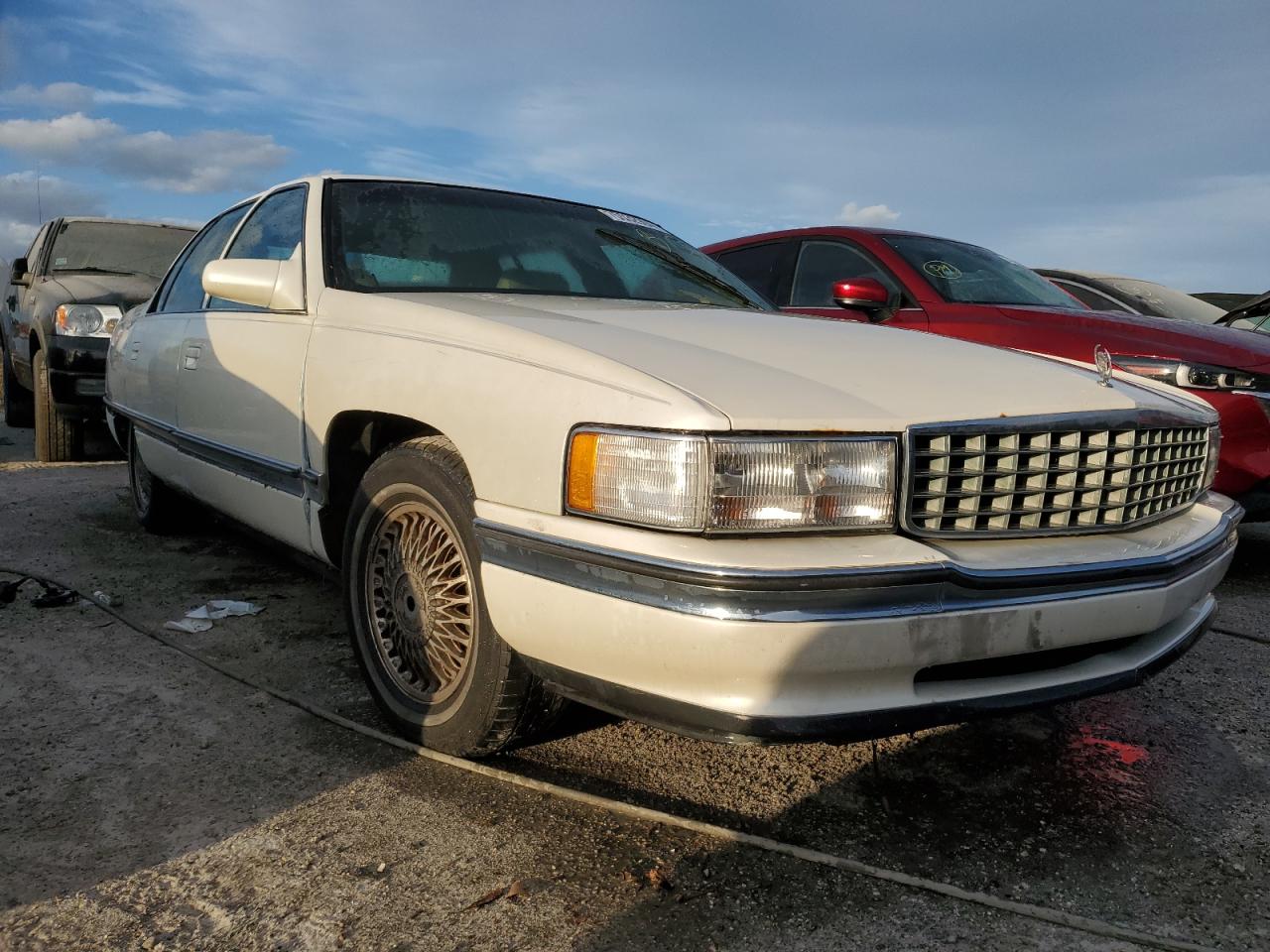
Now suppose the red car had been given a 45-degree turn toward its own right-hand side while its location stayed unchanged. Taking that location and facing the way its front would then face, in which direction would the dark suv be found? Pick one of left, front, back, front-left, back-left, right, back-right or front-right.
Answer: right

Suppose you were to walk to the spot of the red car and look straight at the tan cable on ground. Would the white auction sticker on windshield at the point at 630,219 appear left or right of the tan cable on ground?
right

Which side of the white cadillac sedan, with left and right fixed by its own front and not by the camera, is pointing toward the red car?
left

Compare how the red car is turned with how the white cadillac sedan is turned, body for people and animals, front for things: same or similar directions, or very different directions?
same or similar directions

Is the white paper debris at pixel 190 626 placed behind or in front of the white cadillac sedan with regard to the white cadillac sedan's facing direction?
behind

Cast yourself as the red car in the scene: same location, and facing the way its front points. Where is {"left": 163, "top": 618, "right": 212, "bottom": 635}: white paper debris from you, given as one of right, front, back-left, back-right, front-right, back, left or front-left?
right

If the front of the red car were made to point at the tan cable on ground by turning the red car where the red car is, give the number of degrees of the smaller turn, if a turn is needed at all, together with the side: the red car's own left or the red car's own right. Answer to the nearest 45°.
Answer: approximately 45° to the red car's own right

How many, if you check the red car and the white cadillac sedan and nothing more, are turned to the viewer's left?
0

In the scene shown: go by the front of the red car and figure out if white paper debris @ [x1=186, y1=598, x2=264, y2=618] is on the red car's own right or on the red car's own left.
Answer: on the red car's own right

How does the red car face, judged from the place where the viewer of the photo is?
facing the viewer and to the right of the viewer
